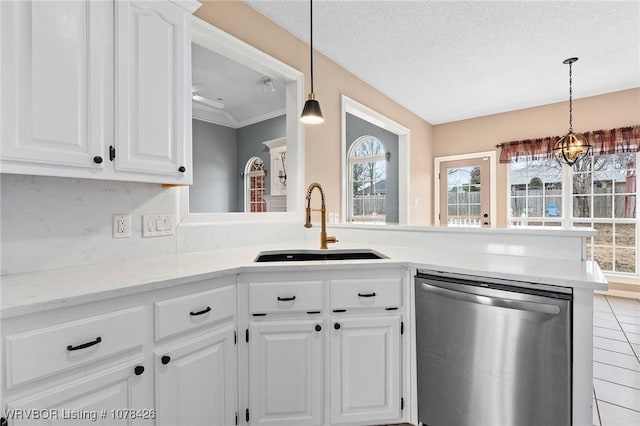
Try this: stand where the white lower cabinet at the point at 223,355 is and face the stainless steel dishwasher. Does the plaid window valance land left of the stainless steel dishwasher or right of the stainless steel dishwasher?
left

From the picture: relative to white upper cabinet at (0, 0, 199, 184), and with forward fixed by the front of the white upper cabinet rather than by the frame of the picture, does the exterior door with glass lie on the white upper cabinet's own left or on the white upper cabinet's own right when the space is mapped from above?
on the white upper cabinet's own left

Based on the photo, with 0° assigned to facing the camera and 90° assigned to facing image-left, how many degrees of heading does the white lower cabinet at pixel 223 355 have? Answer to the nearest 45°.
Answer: approximately 315°

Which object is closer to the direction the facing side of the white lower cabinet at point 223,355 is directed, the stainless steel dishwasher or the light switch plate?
the stainless steel dishwasher

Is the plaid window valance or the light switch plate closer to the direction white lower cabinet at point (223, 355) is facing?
the plaid window valance

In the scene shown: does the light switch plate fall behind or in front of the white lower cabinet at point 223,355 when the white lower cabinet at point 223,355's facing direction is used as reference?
behind

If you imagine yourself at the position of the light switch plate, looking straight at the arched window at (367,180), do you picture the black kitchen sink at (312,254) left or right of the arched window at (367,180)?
right

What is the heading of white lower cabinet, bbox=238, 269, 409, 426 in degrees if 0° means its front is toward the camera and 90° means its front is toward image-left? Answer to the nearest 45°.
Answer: approximately 0°

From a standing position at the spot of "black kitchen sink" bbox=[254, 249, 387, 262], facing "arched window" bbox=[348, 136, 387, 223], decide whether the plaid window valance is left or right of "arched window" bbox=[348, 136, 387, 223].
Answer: right

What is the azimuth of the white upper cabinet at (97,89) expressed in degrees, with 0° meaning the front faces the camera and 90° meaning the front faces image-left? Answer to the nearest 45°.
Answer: approximately 315°

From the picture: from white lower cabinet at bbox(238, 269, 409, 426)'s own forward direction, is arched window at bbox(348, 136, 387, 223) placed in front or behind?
behind

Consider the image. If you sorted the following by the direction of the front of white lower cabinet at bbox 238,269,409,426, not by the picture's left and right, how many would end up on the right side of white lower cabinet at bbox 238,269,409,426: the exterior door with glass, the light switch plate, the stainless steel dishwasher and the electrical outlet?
2
